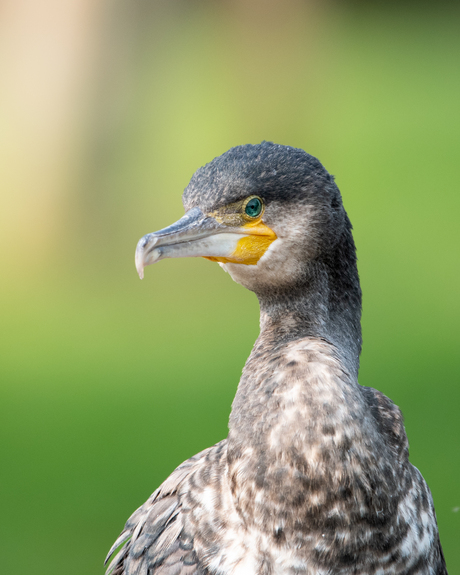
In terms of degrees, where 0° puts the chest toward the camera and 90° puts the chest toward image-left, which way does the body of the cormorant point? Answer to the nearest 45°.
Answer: approximately 0°
